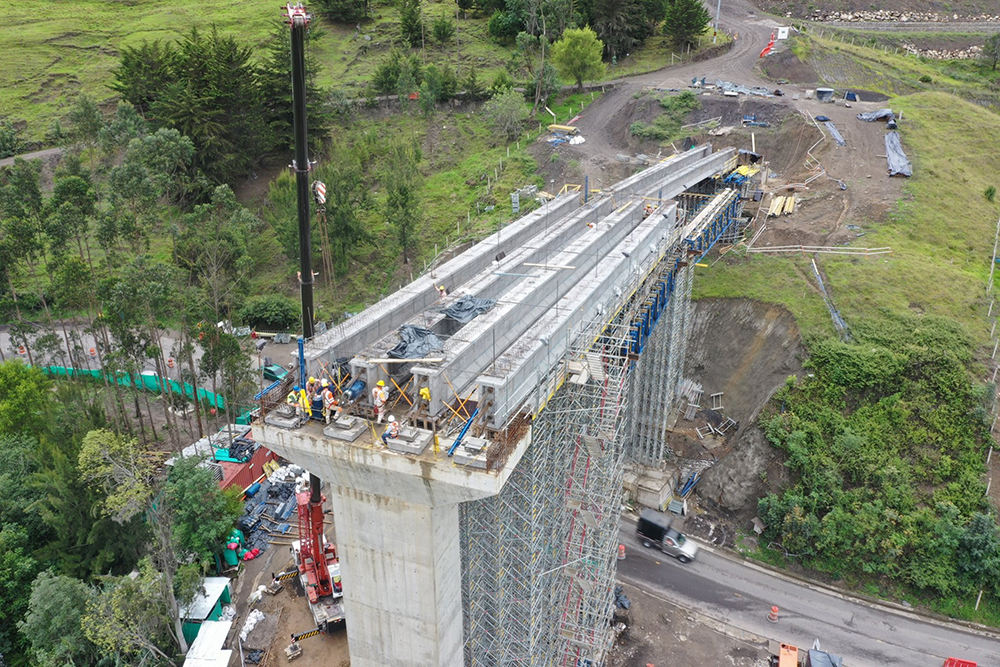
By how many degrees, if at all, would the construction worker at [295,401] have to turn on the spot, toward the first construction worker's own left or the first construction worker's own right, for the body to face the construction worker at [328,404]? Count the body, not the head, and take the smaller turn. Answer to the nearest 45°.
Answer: approximately 45° to the first construction worker's own right

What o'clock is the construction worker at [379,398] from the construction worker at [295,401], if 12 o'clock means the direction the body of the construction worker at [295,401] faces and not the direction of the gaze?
the construction worker at [379,398] is roughly at 1 o'clock from the construction worker at [295,401].

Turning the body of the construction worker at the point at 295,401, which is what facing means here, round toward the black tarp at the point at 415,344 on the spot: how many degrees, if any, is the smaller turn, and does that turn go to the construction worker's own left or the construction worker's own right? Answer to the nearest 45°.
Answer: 0° — they already face it
